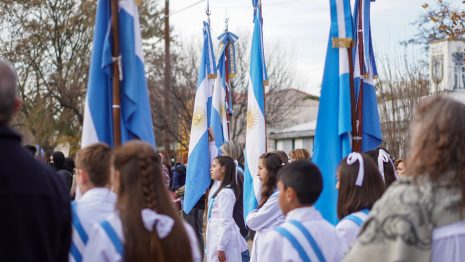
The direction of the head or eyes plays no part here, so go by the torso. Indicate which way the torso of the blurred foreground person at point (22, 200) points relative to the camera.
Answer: away from the camera

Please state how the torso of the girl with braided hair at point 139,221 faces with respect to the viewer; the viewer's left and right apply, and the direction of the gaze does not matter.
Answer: facing away from the viewer and to the left of the viewer

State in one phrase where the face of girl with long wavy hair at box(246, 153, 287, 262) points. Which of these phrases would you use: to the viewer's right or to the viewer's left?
to the viewer's left

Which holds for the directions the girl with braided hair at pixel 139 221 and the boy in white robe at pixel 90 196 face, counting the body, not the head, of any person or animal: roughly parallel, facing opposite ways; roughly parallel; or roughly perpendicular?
roughly parallel

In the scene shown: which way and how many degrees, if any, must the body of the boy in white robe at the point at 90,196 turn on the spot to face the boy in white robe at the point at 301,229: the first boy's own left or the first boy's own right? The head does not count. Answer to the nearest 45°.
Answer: approximately 135° to the first boy's own right

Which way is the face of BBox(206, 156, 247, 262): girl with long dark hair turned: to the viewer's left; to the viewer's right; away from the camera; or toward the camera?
to the viewer's left

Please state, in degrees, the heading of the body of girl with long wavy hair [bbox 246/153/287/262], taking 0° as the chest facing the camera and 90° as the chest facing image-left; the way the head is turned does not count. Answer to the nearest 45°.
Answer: approximately 90°

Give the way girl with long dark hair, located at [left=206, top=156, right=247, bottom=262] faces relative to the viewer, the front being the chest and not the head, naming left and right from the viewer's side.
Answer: facing to the left of the viewer

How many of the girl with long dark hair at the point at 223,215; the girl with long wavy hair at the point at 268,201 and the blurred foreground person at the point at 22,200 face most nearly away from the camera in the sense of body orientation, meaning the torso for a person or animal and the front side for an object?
1

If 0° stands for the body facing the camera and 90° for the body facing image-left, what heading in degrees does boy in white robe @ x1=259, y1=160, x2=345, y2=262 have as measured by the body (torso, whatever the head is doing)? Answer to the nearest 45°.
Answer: approximately 135°

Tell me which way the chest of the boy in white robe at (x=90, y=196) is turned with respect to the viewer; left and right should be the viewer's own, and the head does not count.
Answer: facing away from the viewer and to the left of the viewer

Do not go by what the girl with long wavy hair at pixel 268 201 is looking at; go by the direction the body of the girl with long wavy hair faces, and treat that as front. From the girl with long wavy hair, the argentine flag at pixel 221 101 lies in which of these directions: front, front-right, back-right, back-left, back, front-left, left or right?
right
